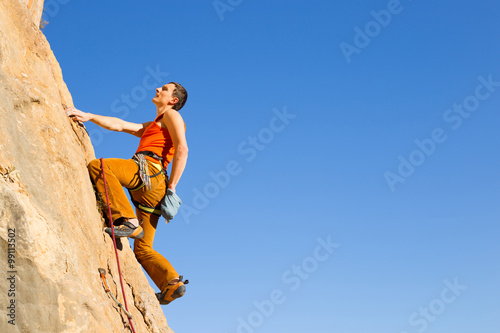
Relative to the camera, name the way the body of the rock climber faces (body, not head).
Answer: to the viewer's left

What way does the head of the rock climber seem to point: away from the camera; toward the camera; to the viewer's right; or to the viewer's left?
to the viewer's left
